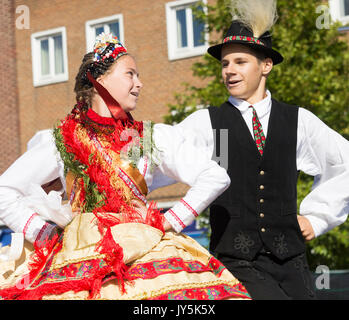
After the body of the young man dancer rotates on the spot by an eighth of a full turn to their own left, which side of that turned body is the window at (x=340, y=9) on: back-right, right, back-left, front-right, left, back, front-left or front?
back-left

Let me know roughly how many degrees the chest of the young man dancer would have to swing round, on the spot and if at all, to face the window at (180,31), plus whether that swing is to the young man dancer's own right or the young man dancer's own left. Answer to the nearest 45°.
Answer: approximately 180°

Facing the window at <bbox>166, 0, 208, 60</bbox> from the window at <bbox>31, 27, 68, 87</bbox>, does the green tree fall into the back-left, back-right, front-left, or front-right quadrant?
front-right

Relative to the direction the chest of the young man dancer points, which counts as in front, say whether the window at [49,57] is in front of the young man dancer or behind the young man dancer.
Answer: behind

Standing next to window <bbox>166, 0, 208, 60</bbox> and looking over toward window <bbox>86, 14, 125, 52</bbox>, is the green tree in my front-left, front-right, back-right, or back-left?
back-left

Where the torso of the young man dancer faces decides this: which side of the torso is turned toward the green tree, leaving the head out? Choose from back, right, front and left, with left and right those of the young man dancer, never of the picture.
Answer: back

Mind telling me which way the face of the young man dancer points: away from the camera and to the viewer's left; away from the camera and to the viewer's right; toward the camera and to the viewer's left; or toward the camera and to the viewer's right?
toward the camera and to the viewer's left

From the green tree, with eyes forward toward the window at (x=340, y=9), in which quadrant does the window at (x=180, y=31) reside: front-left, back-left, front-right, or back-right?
front-left

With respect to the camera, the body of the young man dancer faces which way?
toward the camera

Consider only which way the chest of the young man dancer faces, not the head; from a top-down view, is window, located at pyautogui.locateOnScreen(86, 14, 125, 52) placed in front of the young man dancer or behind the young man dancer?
behind

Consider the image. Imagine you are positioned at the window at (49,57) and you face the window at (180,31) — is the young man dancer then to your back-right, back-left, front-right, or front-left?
front-right
